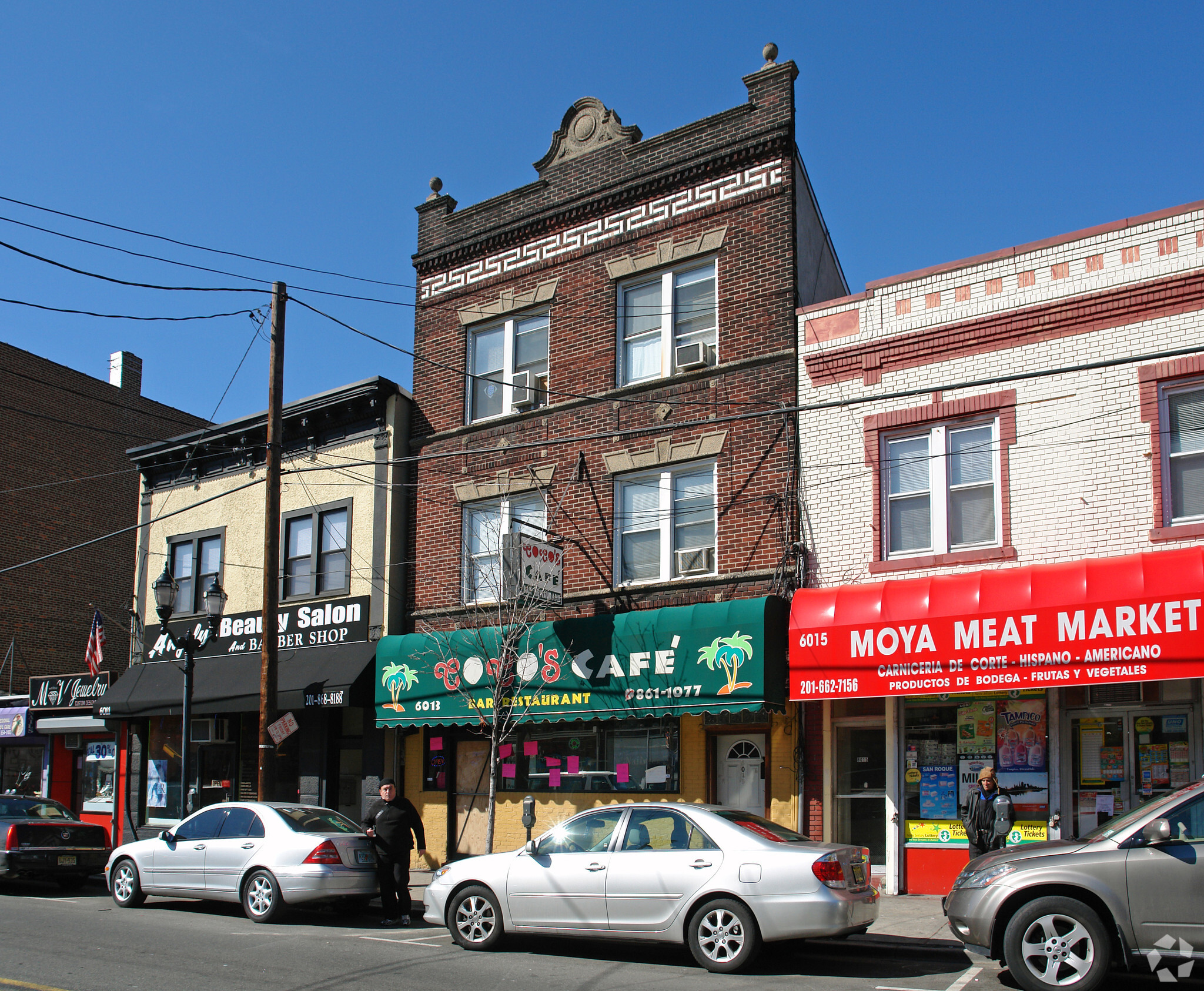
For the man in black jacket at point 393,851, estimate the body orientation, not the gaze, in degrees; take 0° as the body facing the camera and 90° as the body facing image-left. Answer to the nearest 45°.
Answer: approximately 0°

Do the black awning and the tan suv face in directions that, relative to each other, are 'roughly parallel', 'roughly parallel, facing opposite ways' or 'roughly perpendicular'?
roughly perpendicular

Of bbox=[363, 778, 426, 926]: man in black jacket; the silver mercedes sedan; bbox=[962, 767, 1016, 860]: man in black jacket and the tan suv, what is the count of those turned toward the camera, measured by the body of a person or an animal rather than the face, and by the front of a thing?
2

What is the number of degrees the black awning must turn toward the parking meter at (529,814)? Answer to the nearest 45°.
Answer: approximately 90° to its left

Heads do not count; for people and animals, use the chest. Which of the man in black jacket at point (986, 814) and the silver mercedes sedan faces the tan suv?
the man in black jacket

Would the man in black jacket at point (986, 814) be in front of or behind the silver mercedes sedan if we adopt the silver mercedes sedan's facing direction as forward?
behind

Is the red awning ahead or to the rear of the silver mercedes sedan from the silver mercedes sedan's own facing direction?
to the rear

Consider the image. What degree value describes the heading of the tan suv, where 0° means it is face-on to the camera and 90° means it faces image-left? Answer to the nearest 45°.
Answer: approximately 90°

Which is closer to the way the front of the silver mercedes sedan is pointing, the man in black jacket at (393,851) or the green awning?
the green awning

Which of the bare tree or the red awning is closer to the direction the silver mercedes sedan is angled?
the bare tree
